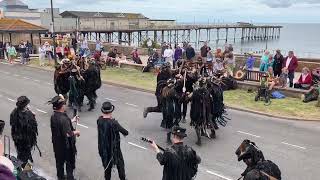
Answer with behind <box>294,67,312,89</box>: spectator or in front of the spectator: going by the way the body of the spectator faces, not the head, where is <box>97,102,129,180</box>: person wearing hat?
in front

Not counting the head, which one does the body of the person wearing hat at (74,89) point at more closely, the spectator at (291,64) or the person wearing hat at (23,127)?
the spectator

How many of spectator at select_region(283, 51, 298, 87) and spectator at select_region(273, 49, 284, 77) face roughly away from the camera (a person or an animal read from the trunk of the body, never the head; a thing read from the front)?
0

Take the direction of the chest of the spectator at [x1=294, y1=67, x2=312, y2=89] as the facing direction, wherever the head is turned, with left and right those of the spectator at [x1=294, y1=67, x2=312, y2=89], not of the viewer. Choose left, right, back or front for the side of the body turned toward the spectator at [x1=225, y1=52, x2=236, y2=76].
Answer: right

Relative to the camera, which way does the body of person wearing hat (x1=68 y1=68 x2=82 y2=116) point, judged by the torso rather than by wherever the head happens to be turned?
away from the camera

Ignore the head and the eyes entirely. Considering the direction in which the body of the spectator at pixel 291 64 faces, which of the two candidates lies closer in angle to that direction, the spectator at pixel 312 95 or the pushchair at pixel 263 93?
the pushchair

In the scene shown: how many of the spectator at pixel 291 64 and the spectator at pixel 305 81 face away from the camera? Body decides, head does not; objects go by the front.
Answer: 0

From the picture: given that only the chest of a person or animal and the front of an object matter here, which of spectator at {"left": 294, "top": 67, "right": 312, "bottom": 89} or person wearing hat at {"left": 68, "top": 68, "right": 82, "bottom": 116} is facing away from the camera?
the person wearing hat

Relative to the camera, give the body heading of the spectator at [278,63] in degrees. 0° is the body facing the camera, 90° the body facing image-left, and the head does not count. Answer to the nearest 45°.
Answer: approximately 45°

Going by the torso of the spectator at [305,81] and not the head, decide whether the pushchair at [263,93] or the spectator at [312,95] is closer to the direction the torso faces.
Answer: the pushchair

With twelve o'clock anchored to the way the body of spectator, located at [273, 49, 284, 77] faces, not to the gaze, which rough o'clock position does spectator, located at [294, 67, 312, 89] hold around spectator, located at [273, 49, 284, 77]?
spectator, located at [294, 67, 312, 89] is roughly at 9 o'clock from spectator, located at [273, 49, 284, 77].

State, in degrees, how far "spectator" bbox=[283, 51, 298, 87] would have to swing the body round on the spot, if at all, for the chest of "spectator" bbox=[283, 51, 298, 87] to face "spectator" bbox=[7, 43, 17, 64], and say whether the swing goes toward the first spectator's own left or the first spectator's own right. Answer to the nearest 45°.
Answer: approximately 45° to the first spectator's own right

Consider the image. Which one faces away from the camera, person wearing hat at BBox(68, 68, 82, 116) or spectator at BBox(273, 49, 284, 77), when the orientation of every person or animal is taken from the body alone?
the person wearing hat
